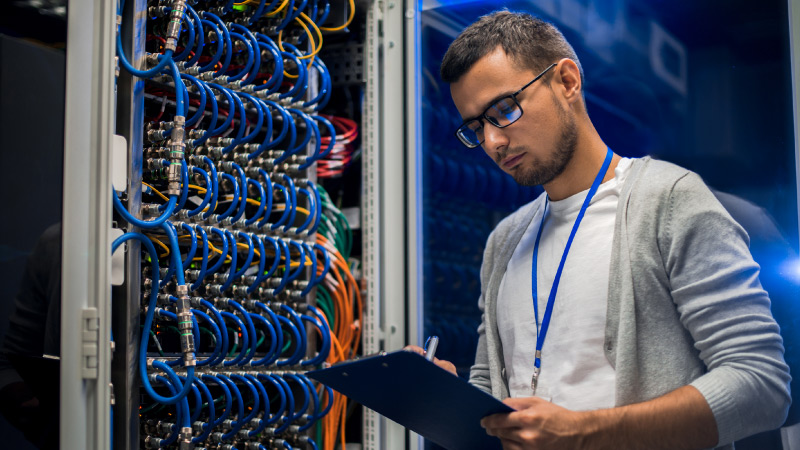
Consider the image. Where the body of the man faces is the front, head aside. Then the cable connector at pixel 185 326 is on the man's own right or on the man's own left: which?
on the man's own right

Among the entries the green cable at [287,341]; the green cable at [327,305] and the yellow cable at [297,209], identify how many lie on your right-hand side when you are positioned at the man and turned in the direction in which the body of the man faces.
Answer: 3

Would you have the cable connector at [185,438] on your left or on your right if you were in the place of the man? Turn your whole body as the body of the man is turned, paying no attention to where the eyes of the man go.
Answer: on your right

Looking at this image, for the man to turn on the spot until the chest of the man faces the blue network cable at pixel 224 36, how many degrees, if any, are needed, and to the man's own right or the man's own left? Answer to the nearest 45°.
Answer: approximately 45° to the man's own right

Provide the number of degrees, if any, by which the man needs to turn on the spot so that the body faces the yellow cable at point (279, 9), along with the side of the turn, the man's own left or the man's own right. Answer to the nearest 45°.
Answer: approximately 90° to the man's own right

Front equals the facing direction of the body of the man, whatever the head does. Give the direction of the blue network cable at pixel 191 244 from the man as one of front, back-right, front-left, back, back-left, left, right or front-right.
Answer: front-right

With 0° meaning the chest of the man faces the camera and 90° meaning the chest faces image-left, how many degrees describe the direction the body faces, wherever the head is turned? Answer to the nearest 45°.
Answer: approximately 45°

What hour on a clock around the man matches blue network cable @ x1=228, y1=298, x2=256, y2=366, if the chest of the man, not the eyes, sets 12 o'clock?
The blue network cable is roughly at 2 o'clock from the man.

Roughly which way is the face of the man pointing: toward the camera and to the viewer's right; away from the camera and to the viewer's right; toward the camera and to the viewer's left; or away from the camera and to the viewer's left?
toward the camera and to the viewer's left

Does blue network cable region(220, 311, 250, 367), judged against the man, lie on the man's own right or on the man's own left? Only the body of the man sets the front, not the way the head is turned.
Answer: on the man's own right

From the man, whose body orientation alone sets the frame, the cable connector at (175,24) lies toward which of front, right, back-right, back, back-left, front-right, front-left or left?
front-right

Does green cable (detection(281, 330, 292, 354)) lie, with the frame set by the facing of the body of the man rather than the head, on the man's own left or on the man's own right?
on the man's own right

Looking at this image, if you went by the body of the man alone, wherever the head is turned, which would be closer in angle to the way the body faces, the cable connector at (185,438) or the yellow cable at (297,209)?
the cable connector
